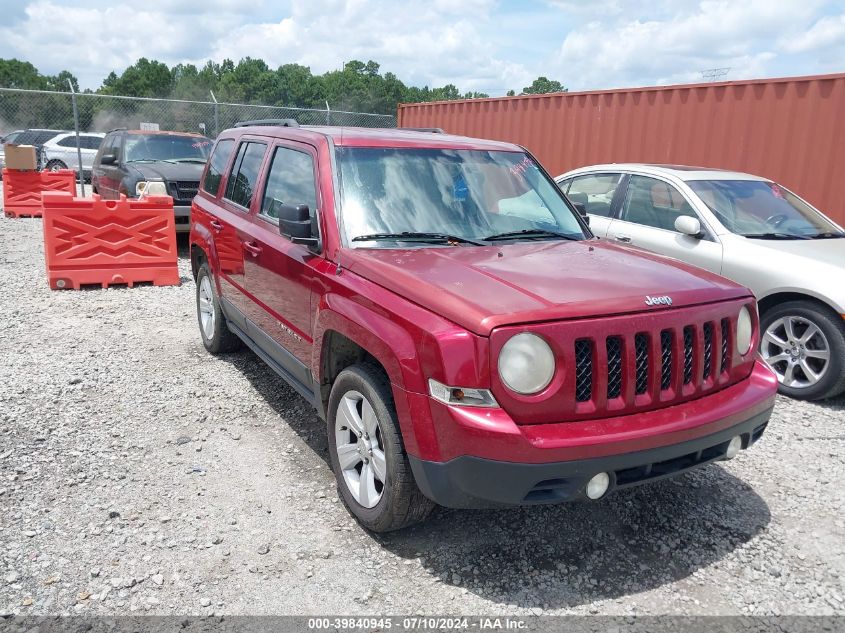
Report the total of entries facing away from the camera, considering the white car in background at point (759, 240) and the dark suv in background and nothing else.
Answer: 0

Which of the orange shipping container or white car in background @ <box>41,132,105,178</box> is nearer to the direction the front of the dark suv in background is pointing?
the orange shipping container

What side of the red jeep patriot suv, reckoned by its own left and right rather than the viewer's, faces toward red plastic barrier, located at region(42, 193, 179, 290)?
back

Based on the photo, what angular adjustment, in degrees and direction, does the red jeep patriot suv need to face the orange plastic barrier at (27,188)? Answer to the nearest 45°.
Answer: approximately 180°

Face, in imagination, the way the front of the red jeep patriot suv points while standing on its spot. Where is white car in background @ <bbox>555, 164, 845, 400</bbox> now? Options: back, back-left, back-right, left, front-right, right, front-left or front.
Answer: left

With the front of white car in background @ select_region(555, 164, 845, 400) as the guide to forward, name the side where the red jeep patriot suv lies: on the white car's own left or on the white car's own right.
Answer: on the white car's own right

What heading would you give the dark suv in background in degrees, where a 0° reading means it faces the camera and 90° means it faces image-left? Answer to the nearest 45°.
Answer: approximately 315°

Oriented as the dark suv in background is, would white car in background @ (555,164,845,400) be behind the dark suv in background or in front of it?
in front
